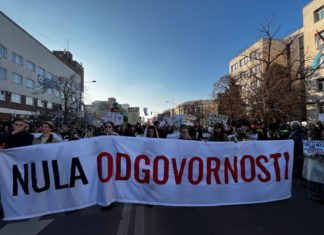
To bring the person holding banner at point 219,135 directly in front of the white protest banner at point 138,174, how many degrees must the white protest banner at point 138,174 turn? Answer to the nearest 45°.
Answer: approximately 135° to its left

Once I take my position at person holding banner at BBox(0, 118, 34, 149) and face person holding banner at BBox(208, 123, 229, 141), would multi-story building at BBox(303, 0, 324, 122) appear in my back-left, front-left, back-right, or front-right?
front-left

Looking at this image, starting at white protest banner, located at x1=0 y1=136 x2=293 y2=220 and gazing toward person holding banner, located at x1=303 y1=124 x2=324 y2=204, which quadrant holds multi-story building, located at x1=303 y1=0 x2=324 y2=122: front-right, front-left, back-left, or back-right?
front-left

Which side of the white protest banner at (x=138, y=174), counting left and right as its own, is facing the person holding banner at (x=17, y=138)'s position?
right

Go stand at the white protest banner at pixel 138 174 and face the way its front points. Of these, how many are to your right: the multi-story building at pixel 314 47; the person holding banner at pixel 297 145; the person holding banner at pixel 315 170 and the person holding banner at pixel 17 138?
1

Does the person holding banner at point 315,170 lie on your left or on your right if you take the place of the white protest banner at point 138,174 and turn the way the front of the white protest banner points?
on your left

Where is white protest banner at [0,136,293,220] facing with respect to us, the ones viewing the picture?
facing the viewer

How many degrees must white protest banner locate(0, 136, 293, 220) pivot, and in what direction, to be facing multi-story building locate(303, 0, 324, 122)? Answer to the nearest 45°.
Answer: approximately 135° to its left

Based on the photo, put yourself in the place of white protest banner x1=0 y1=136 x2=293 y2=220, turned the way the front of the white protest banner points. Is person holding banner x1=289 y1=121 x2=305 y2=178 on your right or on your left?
on your left
